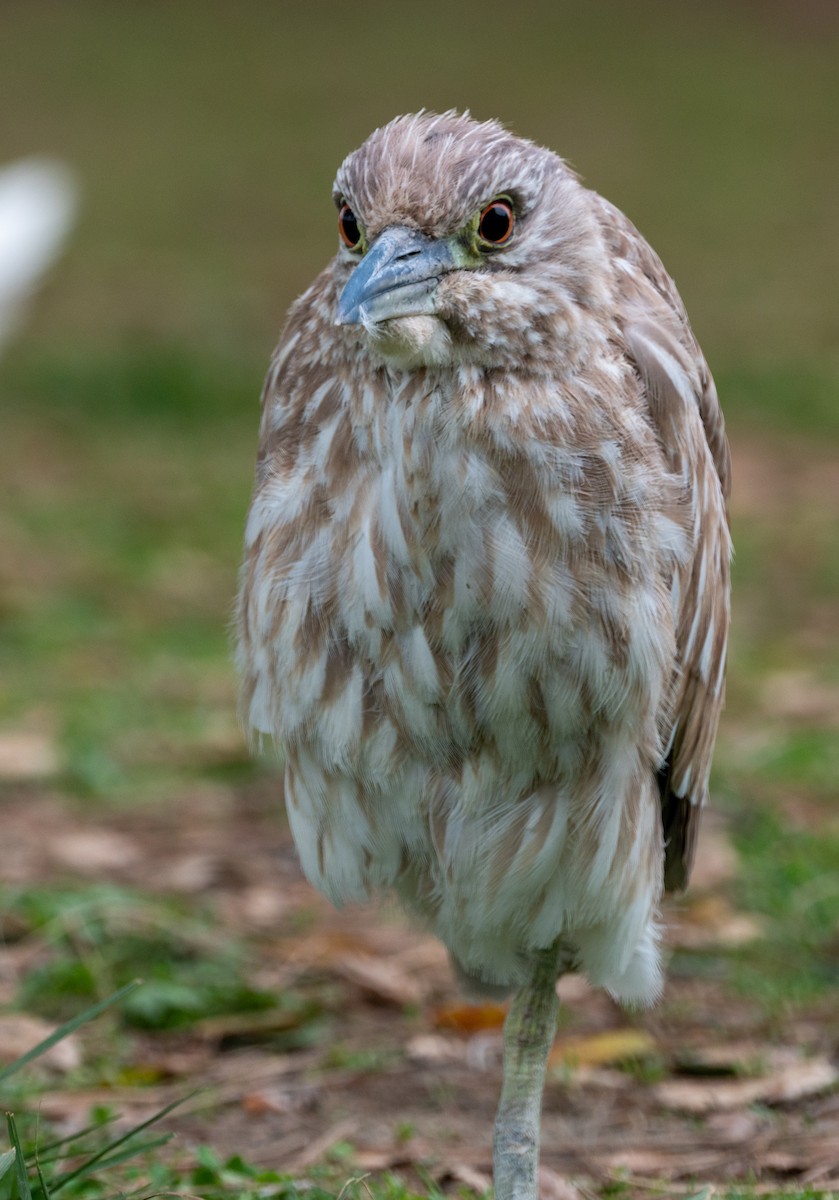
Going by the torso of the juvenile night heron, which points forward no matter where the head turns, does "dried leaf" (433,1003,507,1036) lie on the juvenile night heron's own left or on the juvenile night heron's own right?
on the juvenile night heron's own right

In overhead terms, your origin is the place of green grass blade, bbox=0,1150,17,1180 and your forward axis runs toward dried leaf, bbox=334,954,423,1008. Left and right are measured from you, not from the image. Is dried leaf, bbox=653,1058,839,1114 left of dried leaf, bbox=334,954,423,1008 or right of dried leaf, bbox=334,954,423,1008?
right

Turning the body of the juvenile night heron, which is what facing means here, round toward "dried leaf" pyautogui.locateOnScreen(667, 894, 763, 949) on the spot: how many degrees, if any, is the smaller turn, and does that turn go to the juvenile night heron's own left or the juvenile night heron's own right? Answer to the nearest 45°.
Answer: approximately 135° to the juvenile night heron's own right

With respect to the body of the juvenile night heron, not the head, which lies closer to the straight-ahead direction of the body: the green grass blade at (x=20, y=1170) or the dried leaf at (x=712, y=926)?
the green grass blade

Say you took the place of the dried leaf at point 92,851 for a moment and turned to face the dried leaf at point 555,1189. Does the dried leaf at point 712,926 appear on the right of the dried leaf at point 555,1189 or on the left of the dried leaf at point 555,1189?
left
